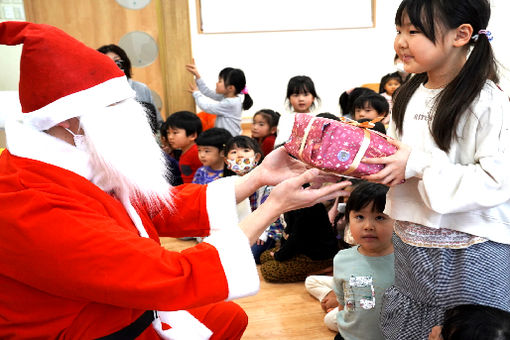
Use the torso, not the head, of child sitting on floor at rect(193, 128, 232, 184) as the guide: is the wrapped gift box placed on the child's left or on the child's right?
on the child's left

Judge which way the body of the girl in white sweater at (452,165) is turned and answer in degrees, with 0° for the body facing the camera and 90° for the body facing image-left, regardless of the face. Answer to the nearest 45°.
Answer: approximately 45°

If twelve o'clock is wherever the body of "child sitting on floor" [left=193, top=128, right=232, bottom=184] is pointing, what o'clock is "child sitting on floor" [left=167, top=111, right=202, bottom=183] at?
"child sitting on floor" [left=167, top=111, right=202, bottom=183] is roughly at 4 o'clock from "child sitting on floor" [left=193, top=128, right=232, bottom=184].

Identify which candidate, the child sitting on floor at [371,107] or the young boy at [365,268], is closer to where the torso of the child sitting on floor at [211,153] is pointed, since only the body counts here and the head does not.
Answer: the young boy

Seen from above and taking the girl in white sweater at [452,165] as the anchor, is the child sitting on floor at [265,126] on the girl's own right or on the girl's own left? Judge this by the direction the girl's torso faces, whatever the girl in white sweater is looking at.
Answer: on the girl's own right

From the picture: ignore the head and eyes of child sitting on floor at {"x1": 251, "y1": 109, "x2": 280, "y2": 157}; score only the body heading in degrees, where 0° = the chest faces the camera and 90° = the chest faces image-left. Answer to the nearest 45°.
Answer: approximately 45°

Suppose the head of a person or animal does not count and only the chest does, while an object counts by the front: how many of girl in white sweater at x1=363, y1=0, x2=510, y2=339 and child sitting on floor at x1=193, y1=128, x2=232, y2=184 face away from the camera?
0
